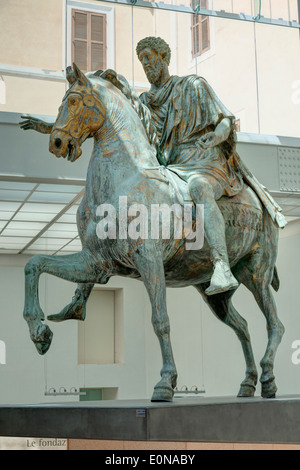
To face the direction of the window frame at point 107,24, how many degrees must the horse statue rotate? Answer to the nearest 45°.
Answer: approximately 135° to its right

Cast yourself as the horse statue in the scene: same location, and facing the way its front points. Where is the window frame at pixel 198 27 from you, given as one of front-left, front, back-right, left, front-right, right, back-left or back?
back-right

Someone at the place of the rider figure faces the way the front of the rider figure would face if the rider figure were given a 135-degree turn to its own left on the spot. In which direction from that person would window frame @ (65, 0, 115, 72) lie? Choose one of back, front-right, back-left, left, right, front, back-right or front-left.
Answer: left

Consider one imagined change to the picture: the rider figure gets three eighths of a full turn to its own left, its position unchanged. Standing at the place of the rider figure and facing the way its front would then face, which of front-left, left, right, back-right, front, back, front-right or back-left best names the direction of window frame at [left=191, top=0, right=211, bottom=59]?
left

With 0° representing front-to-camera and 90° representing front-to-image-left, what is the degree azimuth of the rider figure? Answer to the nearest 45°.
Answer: approximately 45°

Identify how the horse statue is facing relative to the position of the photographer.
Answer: facing the viewer and to the left of the viewer
